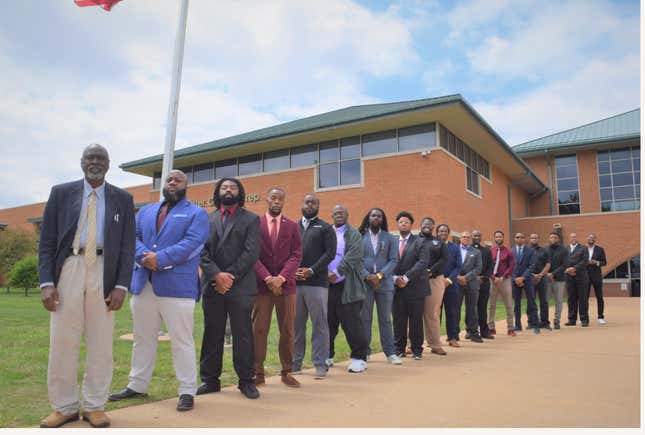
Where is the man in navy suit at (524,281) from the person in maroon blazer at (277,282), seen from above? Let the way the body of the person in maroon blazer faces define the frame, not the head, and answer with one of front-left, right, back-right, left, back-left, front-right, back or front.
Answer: back-left

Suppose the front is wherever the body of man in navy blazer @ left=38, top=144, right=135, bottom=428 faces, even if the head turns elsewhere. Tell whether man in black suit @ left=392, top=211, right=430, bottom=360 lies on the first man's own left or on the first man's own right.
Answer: on the first man's own left

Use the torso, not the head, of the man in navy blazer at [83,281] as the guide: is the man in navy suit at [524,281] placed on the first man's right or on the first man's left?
on the first man's left

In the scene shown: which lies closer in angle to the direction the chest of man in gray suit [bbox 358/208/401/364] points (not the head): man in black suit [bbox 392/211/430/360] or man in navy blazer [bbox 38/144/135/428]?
the man in navy blazer

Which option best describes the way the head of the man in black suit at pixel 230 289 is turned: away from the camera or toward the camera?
toward the camera

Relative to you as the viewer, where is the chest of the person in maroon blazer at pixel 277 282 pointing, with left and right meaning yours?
facing the viewer

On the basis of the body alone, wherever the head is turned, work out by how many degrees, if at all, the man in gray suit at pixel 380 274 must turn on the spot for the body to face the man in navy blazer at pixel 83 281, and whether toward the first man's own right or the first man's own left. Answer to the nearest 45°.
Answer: approximately 45° to the first man's own right

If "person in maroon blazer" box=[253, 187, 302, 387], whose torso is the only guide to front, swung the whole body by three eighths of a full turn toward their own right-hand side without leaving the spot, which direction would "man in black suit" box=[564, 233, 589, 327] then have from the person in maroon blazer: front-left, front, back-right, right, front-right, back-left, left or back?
right

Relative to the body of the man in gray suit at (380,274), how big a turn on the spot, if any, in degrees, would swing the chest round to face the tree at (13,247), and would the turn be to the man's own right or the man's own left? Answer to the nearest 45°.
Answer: approximately 135° to the man's own right

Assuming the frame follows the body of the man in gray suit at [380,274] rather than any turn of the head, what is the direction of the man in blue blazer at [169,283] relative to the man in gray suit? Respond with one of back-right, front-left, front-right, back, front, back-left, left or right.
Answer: front-right

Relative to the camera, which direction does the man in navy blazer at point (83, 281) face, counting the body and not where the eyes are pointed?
toward the camera

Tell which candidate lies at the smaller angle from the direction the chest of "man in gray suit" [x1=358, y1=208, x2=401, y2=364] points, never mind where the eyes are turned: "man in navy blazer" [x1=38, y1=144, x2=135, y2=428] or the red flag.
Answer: the man in navy blazer

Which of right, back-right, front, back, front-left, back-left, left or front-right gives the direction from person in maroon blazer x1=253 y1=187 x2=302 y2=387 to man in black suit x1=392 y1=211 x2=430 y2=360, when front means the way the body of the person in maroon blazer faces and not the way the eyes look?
back-left

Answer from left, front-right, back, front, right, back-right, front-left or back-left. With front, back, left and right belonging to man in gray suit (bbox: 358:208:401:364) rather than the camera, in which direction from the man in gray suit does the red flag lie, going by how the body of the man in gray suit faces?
right
